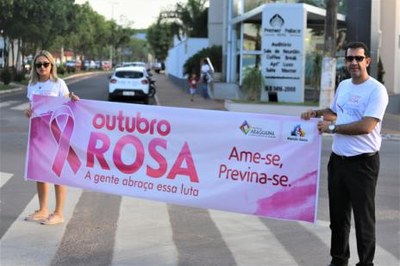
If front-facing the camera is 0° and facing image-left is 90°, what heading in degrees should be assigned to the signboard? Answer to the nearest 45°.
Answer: approximately 0°

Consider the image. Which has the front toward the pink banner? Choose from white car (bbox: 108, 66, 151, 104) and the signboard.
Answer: the signboard

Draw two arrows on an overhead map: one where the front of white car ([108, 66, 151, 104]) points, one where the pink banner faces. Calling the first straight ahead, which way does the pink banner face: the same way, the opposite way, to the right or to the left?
the opposite way

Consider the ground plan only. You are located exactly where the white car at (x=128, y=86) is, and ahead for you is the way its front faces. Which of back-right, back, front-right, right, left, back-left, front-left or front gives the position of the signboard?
back-right

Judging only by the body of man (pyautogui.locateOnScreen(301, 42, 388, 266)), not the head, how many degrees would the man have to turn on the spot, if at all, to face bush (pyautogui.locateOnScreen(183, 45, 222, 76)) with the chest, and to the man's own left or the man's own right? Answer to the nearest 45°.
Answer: approximately 135° to the man's own right

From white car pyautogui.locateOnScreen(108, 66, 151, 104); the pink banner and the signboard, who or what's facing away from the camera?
the white car

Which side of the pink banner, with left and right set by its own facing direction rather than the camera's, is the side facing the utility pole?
back

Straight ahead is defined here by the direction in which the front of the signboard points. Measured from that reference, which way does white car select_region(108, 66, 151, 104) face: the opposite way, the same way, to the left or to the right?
the opposite way

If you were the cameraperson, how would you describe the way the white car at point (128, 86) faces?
facing away from the viewer

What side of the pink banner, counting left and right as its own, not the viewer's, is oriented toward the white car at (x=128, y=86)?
back

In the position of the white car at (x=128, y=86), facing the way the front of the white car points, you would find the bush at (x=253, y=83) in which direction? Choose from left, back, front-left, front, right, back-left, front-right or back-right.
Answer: back-right

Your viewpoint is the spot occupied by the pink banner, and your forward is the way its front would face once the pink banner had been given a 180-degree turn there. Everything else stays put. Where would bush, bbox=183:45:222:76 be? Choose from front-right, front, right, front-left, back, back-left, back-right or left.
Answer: front
